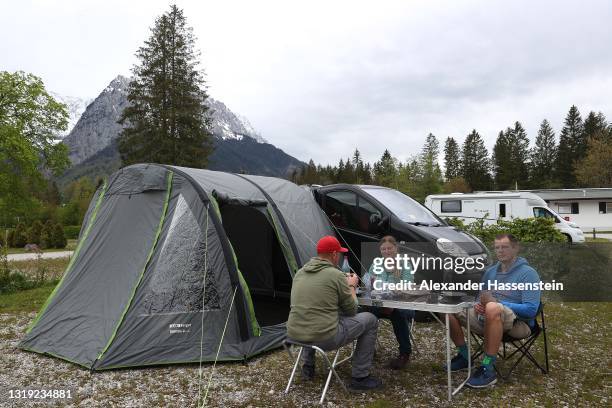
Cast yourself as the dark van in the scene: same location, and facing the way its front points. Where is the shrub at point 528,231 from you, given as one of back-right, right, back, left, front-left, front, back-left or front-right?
left

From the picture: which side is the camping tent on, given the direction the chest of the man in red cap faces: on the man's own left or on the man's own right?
on the man's own left

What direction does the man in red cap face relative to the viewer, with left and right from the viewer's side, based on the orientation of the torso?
facing away from the viewer and to the right of the viewer

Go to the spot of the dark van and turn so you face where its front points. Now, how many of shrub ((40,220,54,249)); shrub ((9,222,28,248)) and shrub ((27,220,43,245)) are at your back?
3

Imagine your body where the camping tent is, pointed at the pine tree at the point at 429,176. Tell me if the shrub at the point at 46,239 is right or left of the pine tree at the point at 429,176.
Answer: left

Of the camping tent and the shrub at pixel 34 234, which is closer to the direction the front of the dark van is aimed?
the camping tent

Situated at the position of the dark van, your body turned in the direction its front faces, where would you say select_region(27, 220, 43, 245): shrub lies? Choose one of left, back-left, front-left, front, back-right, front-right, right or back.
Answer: back

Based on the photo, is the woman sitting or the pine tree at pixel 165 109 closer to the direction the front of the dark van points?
the woman sitting

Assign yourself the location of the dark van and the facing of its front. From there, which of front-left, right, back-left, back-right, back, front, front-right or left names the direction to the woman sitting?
front-right

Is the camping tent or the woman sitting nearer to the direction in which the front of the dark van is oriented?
the woman sitting

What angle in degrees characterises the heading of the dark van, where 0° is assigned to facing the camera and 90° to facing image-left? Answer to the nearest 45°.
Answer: approximately 315°

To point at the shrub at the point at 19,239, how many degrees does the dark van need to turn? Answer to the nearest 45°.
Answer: approximately 180°

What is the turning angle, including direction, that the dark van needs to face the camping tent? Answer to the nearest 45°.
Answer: approximately 90° to its right

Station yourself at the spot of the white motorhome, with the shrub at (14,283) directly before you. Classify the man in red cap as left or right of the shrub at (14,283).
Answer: left

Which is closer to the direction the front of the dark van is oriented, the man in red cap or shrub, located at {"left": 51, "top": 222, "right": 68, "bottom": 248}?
the man in red cap

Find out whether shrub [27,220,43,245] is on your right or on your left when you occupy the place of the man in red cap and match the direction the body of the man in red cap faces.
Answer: on your left
